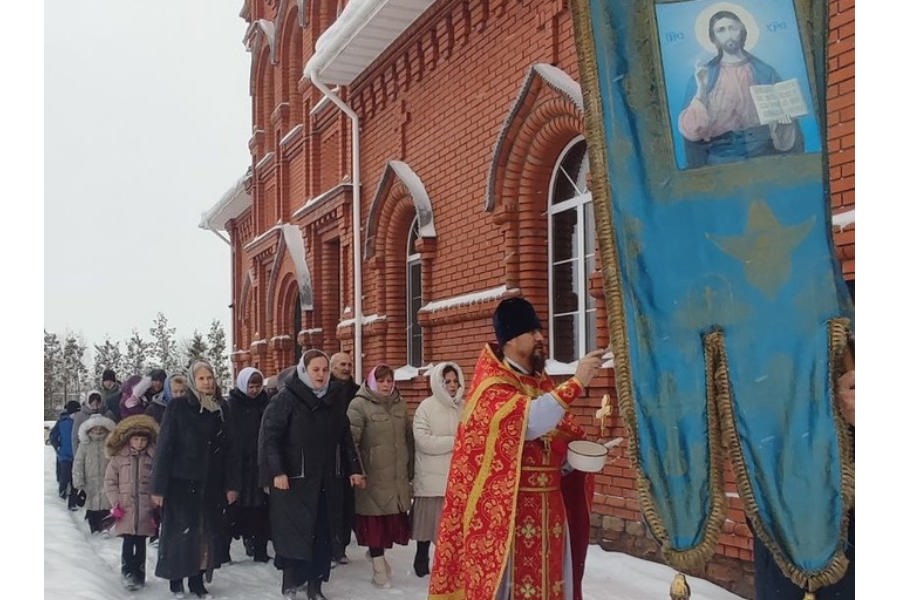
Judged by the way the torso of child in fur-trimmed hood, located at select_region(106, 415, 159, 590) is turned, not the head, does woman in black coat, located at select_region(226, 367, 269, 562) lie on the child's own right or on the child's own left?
on the child's own left

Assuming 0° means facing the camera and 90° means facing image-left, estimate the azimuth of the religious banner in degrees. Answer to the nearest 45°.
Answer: approximately 0°

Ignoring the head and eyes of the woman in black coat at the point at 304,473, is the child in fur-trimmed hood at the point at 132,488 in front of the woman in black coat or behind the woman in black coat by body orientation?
behind

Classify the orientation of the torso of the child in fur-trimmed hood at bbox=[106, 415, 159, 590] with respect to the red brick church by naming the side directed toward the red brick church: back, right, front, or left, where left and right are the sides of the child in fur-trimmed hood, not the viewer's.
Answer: left

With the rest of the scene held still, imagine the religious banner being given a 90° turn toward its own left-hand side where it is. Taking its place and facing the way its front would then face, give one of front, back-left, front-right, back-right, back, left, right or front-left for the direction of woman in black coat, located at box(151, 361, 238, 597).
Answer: back-left

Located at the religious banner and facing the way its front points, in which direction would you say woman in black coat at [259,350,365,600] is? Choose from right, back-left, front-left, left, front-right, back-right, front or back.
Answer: back-right

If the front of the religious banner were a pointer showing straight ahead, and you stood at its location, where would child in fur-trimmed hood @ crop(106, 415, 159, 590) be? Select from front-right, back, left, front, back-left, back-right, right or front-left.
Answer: back-right

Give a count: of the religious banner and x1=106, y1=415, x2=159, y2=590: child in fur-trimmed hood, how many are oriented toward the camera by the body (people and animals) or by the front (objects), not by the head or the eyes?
2

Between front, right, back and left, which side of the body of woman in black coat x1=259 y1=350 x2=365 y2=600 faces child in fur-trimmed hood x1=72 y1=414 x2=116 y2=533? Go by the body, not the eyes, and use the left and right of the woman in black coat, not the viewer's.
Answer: back
